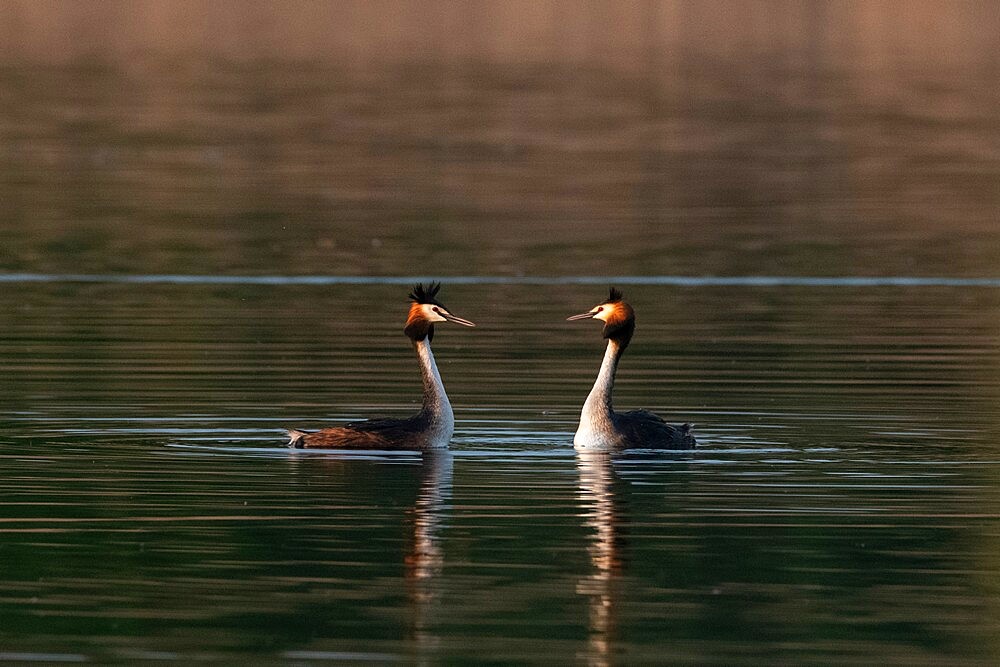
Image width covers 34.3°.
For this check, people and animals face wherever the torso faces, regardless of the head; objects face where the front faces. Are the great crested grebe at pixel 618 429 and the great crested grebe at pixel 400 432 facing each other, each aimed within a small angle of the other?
yes

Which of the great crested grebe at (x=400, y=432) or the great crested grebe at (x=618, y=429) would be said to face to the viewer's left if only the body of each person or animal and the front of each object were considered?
the great crested grebe at (x=618, y=429)

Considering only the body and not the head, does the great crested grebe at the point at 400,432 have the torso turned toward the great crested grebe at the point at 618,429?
yes

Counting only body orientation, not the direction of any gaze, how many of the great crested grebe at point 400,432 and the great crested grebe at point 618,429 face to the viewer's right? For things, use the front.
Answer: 1

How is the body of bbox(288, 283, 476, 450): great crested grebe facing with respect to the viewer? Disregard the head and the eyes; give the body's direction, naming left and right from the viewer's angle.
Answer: facing to the right of the viewer

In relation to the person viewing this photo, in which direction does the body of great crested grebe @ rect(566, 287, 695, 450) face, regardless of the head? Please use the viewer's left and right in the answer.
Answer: facing to the left of the viewer

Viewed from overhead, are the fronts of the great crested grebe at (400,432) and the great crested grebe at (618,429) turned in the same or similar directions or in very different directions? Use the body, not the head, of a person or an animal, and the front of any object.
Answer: very different directions

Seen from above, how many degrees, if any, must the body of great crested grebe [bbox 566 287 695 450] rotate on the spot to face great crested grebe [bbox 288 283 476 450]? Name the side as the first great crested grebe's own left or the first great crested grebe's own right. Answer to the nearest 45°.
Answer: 0° — it already faces it
